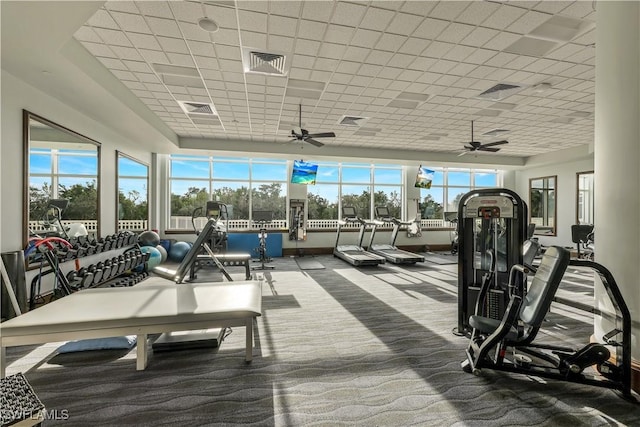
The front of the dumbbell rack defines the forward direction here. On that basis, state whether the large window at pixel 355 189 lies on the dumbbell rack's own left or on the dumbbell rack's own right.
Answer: on the dumbbell rack's own left

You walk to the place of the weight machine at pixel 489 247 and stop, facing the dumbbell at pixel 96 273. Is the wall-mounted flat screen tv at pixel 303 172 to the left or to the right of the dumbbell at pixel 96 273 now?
right

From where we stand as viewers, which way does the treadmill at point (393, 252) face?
facing away from the viewer and to the left of the viewer

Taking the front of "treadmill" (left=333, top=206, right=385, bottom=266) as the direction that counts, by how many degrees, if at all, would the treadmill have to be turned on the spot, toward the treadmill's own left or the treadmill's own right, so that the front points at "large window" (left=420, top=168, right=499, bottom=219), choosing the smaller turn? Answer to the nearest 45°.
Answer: approximately 90° to the treadmill's own right

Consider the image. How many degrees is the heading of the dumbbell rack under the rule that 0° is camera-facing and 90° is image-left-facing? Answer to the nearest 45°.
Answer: approximately 315°

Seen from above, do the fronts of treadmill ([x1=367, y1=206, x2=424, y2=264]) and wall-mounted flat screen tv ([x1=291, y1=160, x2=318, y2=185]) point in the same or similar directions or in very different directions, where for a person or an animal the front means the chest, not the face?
very different directions

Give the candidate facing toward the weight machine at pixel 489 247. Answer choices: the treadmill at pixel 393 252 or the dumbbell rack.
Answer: the dumbbell rack

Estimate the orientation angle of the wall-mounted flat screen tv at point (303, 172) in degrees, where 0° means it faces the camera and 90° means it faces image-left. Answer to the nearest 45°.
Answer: approximately 315°

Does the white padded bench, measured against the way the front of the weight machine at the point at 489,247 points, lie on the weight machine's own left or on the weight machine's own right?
on the weight machine's own right

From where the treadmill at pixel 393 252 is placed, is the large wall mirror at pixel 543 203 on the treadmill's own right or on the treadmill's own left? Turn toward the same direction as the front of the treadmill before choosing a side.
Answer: on the treadmill's own right

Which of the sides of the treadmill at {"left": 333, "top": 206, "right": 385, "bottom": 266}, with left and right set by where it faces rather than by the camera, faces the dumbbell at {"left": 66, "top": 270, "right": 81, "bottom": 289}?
left

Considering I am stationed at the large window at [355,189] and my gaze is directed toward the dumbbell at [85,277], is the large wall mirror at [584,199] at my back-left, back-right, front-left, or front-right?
back-left

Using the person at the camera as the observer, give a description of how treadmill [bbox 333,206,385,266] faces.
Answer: facing away from the viewer and to the left of the viewer

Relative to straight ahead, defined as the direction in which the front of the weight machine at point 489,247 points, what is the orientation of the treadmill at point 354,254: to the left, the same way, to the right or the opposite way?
to the right
